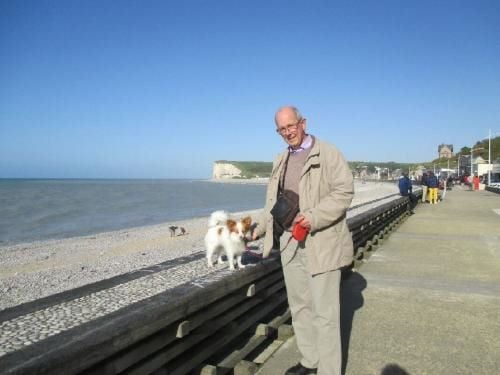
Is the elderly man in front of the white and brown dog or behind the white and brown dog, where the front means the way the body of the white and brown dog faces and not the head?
in front

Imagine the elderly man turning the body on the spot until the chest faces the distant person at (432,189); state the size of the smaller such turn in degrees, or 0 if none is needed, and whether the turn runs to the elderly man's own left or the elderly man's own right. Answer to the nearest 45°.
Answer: approximately 135° to the elderly man's own right

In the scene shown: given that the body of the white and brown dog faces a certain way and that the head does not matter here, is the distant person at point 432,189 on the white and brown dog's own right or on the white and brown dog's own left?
on the white and brown dog's own left

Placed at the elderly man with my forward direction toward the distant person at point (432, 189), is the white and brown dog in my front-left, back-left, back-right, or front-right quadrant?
front-left

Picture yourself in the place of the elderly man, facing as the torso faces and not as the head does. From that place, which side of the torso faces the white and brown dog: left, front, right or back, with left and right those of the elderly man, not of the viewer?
right

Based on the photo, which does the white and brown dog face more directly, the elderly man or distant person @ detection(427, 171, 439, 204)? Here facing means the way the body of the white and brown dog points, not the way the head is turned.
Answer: the elderly man

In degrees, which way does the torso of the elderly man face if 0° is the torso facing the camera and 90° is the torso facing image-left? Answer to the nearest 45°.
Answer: approximately 45°

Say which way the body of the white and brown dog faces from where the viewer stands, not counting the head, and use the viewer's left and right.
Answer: facing the viewer and to the right of the viewer

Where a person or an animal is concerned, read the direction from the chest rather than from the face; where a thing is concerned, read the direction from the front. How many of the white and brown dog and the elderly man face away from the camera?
0

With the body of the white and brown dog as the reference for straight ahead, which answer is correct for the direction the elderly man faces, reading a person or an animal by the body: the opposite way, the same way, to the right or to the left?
to the right
